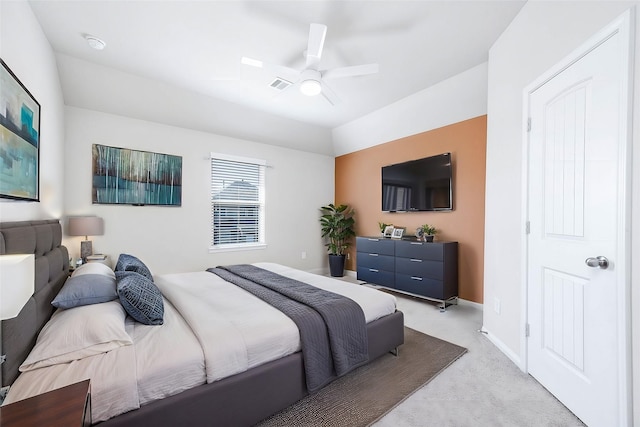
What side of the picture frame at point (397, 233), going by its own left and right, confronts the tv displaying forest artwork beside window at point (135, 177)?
front

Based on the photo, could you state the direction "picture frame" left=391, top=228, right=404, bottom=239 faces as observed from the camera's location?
facing the viewer and to the left of the viewer

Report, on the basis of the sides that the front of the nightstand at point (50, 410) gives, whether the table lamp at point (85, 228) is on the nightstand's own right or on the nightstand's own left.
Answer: on the nightstand's own left

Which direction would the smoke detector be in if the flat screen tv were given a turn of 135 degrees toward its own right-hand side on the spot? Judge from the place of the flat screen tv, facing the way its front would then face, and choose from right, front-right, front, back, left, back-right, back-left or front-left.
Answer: back-left

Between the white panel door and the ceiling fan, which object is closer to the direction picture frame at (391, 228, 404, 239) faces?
the ceiling fan

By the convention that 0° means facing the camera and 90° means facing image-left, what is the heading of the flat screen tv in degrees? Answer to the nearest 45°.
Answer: approximately 45°

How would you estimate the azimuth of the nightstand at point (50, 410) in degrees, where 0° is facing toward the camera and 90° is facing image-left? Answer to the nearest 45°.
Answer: approximately 270°

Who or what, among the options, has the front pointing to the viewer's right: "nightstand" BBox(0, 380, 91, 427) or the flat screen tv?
the nightstand

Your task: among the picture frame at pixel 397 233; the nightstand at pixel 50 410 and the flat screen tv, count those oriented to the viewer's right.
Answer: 1

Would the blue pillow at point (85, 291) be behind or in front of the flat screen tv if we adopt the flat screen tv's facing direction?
in front

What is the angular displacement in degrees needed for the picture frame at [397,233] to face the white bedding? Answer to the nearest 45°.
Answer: approximately 45° to its left

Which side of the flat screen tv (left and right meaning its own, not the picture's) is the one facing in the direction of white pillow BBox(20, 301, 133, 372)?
front

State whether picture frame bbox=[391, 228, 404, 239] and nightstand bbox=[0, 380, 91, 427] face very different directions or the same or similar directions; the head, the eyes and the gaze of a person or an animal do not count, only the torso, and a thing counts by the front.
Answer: very different directions

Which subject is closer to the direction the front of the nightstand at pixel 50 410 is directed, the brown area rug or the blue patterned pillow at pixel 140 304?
the brown area rug

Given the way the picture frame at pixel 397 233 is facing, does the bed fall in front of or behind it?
in front
